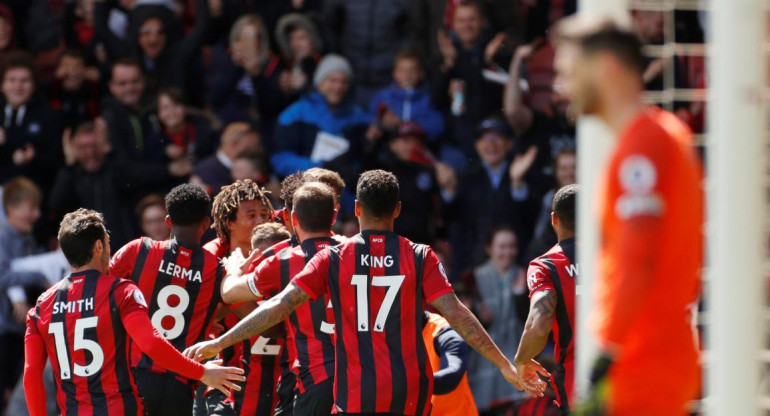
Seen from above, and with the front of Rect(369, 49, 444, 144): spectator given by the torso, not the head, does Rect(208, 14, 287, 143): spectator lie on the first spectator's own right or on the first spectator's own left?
on the first spectator's own right

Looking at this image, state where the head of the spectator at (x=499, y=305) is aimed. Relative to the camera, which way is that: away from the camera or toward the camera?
toward the camera

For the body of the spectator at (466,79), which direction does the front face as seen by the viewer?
toward the camera

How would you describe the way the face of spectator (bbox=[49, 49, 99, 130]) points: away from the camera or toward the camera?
toward the camera

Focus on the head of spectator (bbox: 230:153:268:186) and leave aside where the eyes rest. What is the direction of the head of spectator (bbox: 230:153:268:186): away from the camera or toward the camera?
toward the camera

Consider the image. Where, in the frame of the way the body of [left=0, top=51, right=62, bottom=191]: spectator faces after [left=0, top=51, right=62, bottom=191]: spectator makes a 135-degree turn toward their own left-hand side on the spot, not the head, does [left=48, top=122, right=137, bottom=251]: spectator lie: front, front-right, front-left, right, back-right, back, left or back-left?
right

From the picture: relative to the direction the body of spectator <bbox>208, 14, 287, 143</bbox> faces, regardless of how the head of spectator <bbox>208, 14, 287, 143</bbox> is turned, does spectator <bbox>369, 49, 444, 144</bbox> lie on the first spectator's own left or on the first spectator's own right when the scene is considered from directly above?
on the first spectator's own left

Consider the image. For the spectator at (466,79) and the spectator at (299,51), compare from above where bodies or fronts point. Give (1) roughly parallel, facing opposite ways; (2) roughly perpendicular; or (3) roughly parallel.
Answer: roughly parallel

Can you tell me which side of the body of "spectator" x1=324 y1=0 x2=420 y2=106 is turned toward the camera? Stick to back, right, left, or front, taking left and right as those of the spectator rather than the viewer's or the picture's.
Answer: front

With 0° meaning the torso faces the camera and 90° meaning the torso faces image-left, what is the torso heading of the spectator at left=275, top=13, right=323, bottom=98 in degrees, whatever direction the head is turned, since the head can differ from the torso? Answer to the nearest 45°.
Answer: approximately 0°

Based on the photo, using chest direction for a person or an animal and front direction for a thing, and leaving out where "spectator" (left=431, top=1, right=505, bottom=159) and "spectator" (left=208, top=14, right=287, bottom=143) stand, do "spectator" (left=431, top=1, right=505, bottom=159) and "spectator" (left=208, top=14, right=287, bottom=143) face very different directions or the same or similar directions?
same or similar directions

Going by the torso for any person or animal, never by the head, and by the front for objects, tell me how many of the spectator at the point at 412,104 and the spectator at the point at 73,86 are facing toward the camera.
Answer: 2

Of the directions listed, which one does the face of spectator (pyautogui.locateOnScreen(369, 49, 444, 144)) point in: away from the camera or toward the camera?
toward the camera

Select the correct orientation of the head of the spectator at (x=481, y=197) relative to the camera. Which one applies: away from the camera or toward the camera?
toward the camera

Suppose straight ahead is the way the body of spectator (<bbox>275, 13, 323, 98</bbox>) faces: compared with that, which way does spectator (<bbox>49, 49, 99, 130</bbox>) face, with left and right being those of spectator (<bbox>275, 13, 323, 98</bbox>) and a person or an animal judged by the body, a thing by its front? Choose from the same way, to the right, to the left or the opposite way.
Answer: the same way

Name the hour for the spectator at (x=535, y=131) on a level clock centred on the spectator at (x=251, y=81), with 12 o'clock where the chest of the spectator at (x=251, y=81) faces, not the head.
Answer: the spectator at (x=535, y=131) is roughly at 10 o'clock from the spectator at (x=251, y=81).

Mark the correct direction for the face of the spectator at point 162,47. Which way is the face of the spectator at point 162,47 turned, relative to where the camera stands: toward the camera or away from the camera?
toward the camera

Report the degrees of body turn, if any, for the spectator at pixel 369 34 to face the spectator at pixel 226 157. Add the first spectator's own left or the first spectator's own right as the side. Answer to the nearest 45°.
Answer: approximately 45° to the first spectator's own right
